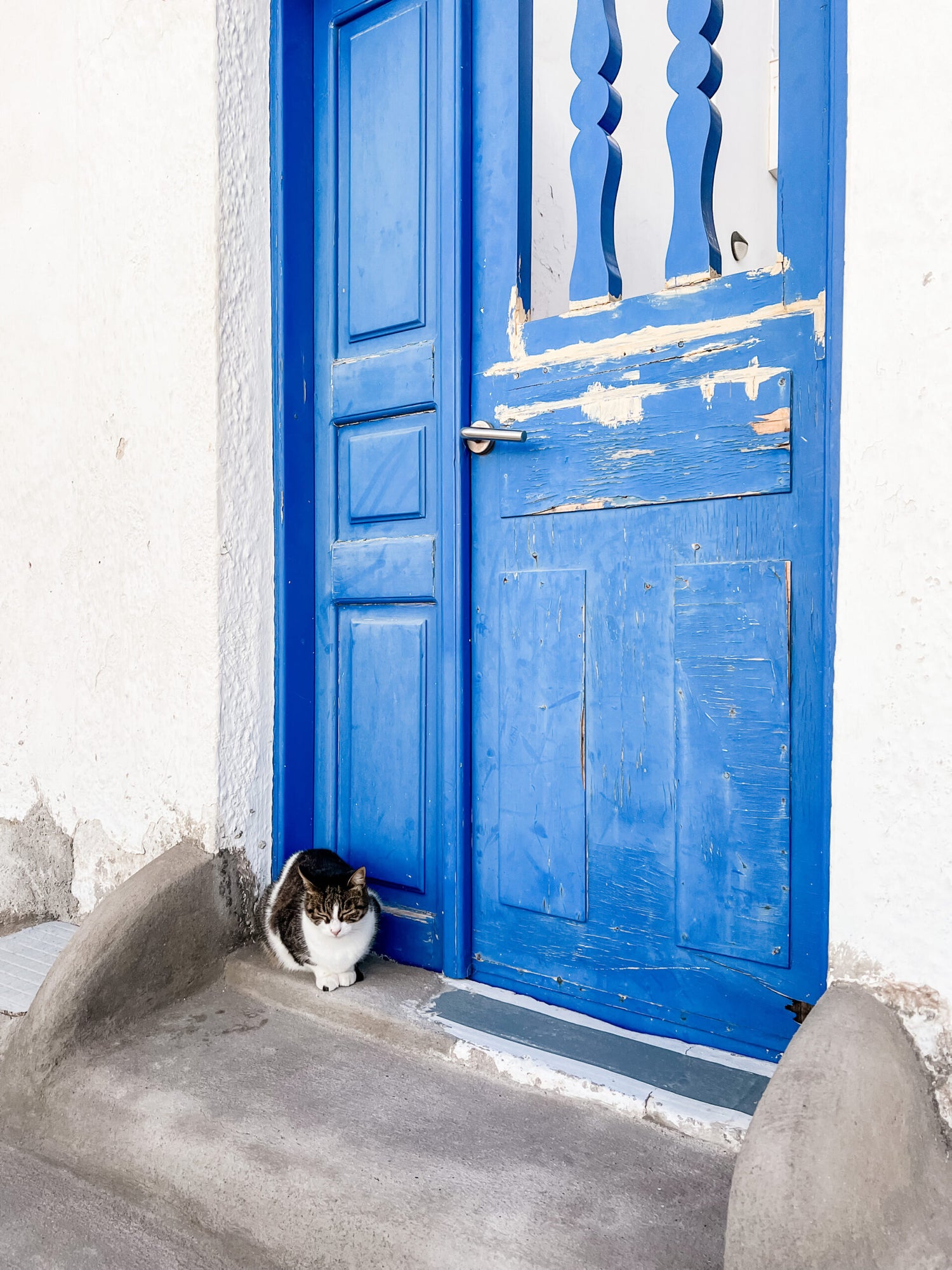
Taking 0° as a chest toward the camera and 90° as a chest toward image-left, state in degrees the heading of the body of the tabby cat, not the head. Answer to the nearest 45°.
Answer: approximately 315°

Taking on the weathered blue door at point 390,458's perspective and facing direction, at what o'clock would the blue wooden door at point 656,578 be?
The blue wooden door is roughly at 9 o'clock from the weathered blue door.

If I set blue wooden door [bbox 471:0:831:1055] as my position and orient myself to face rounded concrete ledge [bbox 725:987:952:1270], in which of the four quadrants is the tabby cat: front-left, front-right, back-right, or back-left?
back-right

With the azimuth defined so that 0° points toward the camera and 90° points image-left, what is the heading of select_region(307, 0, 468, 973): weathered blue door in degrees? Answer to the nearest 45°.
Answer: approximately 45°
